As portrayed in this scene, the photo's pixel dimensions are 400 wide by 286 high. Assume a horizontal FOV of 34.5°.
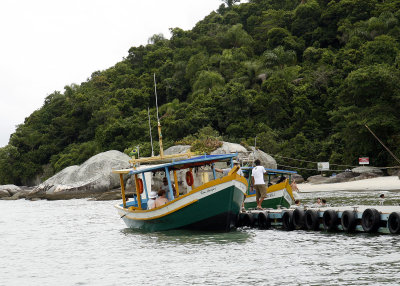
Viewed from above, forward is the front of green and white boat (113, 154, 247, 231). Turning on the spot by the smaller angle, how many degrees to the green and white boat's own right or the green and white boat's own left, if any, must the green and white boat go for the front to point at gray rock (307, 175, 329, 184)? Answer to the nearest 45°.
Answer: approximately 135° to the green and white boat's own left

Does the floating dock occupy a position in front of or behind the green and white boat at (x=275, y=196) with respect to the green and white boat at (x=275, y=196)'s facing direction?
in front

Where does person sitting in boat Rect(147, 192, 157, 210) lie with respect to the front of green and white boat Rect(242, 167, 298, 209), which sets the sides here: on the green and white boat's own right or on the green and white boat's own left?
on the green and white boat's own right

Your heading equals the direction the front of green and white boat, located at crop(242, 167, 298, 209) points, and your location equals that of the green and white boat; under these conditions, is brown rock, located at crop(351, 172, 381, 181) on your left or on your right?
on your left

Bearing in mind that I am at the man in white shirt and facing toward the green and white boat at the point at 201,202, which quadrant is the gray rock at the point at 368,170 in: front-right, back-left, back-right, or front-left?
back-right

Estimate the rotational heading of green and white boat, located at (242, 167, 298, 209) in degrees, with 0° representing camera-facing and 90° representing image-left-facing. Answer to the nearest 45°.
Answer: approximately 315°
